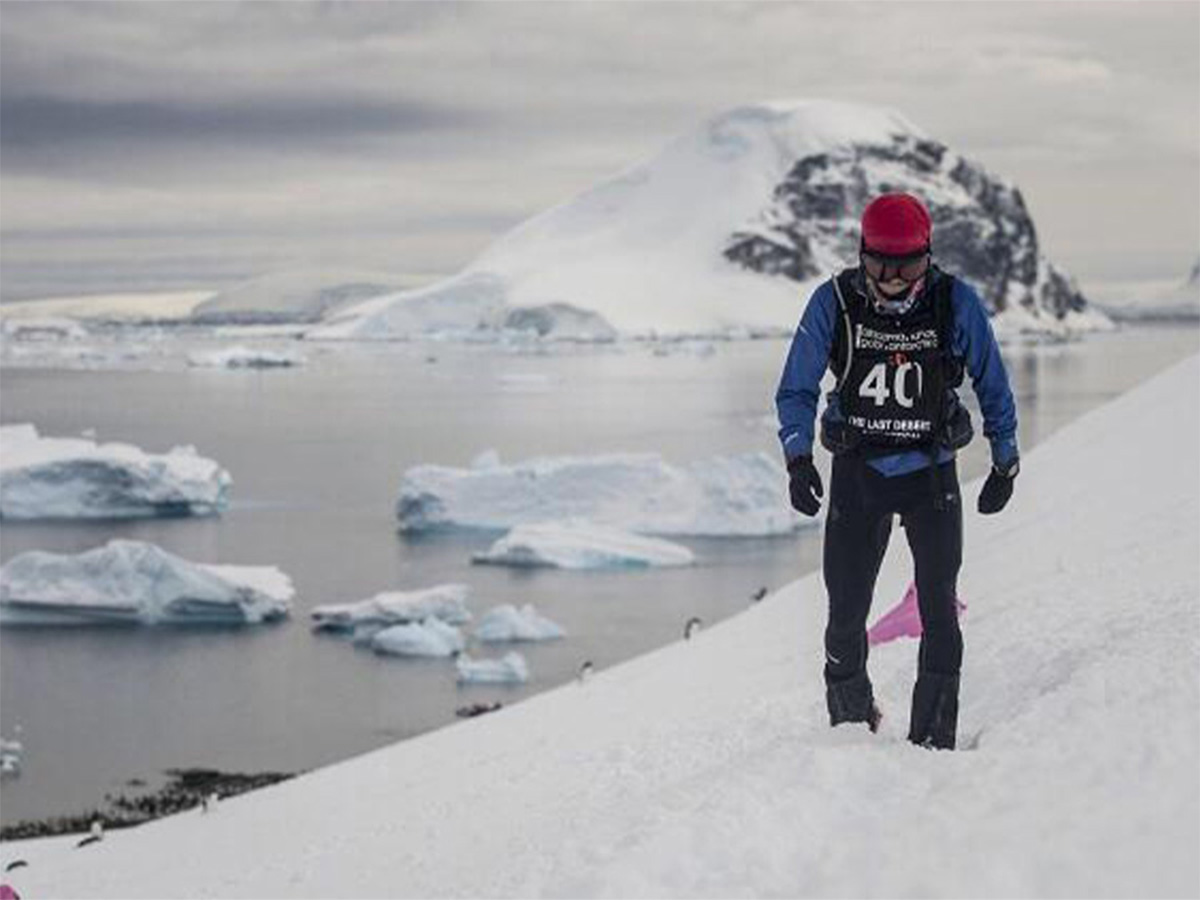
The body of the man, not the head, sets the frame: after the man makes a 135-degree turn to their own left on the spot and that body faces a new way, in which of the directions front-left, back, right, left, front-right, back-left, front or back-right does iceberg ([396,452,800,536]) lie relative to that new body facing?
front-left

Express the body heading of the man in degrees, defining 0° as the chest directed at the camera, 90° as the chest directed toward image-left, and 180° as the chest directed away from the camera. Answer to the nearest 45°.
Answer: approximately 0°

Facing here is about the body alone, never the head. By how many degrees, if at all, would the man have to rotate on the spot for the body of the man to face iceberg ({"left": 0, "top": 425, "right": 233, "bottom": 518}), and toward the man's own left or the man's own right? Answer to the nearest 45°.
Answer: approximately 135° to the man's own right

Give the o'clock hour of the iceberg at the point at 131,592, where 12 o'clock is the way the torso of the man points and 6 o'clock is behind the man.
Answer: The iceberg is roughly at 5 o'clock from the man.

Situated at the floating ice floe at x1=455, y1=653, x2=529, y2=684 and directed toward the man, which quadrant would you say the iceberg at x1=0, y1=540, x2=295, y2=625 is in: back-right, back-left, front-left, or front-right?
back-right

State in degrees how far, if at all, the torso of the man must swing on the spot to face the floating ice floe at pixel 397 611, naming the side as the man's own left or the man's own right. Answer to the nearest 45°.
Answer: approximately 180°

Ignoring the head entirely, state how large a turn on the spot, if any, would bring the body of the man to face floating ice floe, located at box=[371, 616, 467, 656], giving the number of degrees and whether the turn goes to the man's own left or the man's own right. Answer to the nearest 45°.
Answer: approximately 180°

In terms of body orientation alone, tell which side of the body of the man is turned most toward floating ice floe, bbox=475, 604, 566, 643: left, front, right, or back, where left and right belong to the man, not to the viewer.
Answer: back

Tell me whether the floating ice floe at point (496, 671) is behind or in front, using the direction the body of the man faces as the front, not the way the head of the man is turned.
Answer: behind

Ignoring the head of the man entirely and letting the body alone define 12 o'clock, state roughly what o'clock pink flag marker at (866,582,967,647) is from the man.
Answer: The pink flag marker is roughly at 6 o'clock from the man.
